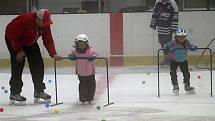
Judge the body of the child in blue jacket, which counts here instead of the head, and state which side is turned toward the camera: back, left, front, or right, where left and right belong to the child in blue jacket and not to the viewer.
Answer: front

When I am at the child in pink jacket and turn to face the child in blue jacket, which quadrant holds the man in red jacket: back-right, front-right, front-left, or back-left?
back-left

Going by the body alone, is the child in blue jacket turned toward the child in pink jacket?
no

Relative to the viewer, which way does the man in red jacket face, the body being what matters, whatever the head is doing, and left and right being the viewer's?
facing the viewer and to the right of the viewer

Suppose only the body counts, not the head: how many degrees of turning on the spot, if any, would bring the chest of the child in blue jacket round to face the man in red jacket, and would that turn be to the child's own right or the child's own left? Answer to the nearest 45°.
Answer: approximately 45° to the child's own right

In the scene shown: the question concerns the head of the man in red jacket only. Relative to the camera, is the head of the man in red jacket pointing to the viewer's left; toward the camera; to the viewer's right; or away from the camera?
to the viewer's right

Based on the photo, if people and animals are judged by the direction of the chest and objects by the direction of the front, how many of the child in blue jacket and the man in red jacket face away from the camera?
0

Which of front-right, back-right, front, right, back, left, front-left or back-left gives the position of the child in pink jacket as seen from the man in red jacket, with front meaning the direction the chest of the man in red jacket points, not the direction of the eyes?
front-left

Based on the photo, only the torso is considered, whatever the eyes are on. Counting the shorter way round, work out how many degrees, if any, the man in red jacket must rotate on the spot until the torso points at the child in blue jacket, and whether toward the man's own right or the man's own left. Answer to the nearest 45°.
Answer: approximately 45° to the man's own left
